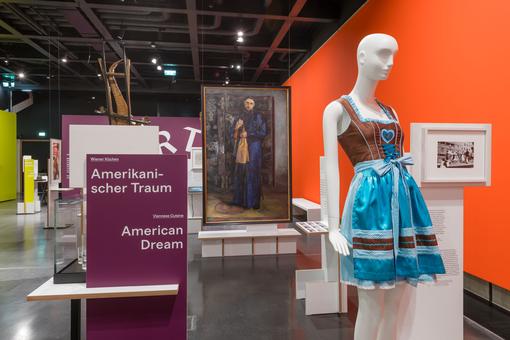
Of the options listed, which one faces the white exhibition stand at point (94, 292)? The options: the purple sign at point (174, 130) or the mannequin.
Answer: the purple sign

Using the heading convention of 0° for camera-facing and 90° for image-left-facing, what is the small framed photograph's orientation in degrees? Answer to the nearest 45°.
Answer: approximately 0°

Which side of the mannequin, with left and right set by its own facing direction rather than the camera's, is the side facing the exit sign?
back

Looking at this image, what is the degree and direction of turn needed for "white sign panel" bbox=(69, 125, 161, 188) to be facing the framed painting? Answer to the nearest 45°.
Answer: approximately 135° to its left

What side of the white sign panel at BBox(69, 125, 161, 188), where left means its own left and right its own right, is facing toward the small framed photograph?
left

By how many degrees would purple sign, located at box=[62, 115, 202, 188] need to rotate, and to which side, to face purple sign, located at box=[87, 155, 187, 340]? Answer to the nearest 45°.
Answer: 0° — it already faces it

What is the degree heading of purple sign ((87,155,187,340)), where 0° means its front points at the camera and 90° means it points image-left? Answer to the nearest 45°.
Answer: approximately 0°
